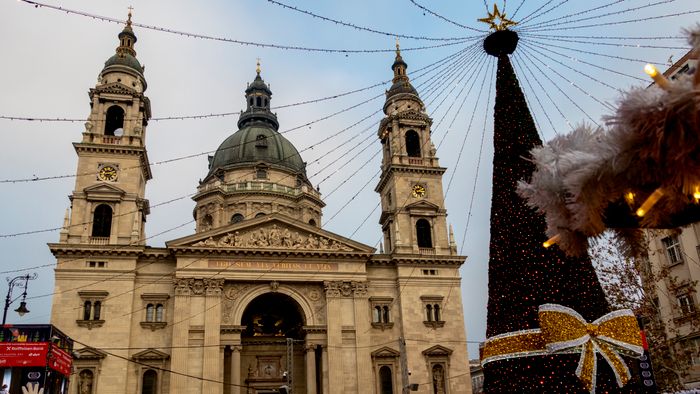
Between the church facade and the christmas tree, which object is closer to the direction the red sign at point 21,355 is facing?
the christmas tree

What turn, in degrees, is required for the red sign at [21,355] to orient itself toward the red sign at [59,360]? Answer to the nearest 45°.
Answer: approximately 135° to its left

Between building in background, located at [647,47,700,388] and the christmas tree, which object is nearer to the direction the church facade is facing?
the christmas tree

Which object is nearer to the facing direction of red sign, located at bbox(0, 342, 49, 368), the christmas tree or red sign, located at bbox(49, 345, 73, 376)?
the christmas tree

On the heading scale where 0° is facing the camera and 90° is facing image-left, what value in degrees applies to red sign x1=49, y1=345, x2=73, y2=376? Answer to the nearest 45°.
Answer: approximately 315°

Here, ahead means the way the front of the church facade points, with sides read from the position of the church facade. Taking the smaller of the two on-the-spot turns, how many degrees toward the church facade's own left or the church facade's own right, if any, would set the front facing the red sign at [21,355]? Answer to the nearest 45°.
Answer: approximately 45° to the church facade's own right

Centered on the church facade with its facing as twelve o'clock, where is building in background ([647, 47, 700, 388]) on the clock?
The building in background is roughly at 10 o'clock from the church facade.

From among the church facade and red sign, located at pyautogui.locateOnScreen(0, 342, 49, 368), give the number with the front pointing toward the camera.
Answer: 2

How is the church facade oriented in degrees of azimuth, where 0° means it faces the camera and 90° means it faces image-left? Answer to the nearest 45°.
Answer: approximately 0°

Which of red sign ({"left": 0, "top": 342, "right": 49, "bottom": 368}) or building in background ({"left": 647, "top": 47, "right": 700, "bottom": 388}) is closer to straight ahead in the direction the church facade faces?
the red sign

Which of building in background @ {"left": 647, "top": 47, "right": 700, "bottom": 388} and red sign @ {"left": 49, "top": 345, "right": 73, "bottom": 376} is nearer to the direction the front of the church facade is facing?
the red sign
